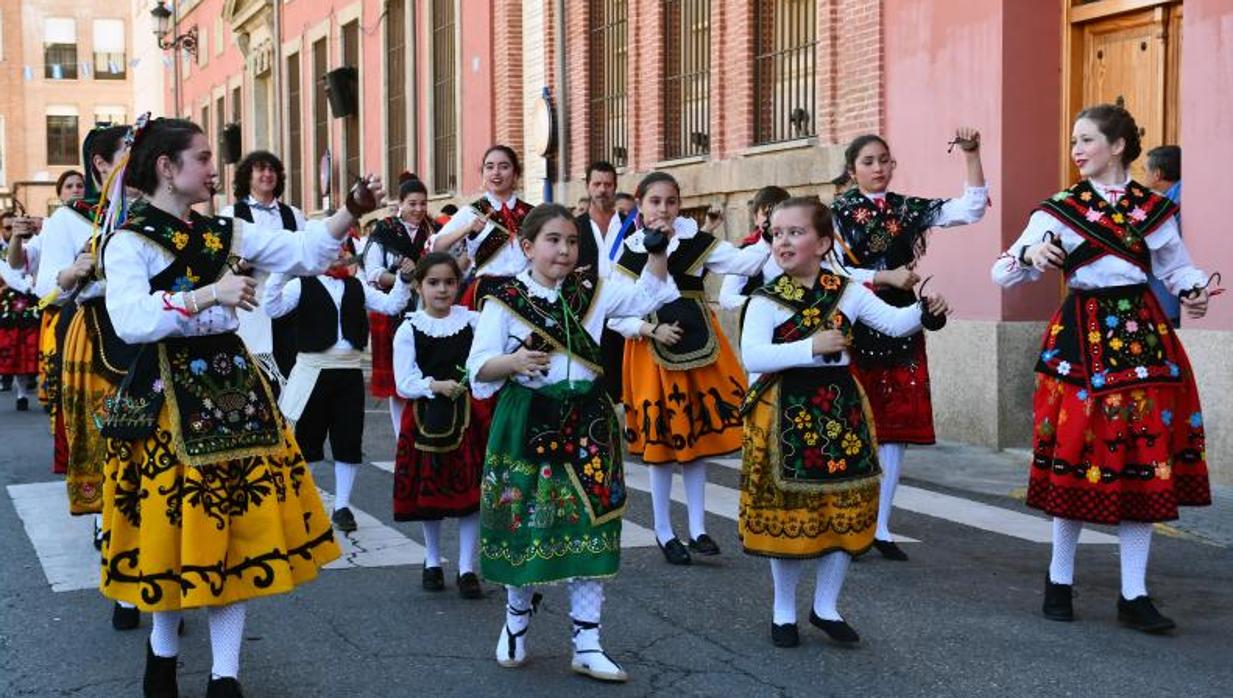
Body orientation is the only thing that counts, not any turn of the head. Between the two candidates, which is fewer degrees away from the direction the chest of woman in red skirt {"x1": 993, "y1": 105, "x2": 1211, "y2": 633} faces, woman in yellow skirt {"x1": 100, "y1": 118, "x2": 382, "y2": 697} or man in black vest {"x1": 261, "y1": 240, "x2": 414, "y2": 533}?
the woman in yellow skirt

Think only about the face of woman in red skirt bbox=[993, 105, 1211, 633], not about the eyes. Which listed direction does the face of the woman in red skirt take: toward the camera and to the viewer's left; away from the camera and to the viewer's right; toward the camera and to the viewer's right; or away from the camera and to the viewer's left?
toward the camera and to the viewer's left

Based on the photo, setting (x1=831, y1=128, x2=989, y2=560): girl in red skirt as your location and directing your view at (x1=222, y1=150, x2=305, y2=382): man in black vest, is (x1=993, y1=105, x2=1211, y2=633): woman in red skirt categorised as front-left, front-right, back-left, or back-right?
back-left

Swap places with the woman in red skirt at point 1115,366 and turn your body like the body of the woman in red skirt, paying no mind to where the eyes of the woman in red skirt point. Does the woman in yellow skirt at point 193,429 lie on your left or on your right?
on your right

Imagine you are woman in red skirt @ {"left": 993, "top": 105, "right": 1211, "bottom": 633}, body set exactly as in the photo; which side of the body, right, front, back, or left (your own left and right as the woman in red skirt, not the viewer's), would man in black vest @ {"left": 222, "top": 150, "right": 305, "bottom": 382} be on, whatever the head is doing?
right

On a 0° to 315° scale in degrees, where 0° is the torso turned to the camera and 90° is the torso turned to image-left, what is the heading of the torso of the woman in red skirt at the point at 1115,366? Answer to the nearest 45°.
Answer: approximately 0°

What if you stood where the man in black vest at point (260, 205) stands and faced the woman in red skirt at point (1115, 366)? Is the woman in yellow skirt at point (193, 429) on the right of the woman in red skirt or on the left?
right

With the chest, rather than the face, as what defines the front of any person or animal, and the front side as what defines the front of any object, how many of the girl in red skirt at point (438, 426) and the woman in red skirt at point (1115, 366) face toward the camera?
2

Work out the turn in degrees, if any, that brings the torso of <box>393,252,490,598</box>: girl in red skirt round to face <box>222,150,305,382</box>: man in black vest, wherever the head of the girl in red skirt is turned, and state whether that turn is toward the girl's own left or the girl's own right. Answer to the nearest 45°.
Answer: approximately 135° to the girl's own right
